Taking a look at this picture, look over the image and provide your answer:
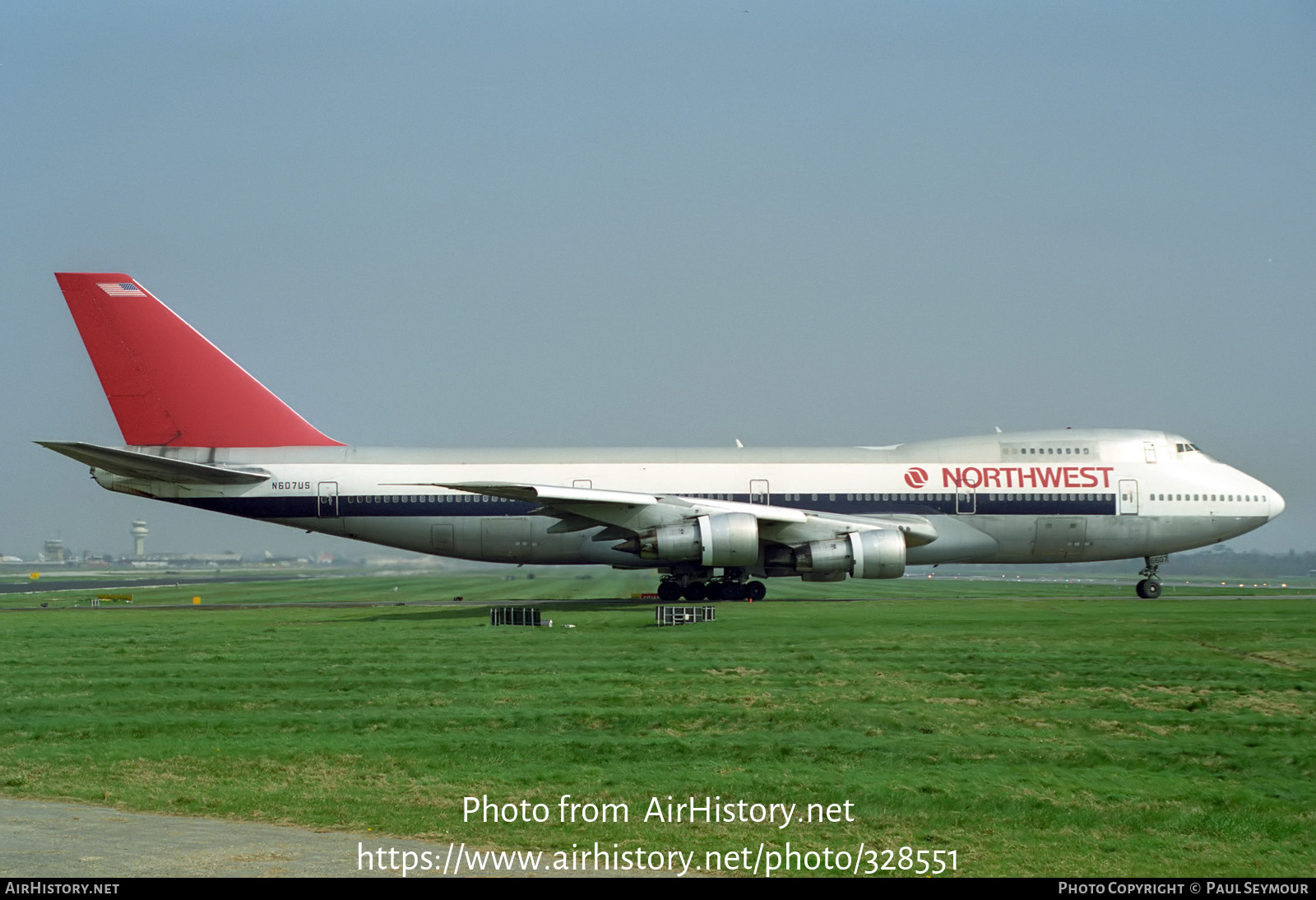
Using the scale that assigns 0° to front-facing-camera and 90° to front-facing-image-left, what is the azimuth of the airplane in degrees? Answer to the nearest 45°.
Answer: approximately 270°
